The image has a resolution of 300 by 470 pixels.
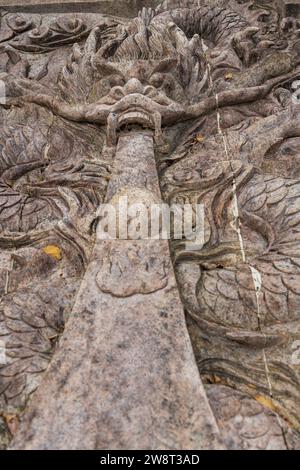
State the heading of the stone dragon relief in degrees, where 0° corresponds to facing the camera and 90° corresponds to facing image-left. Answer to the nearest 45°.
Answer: approximately 0°
